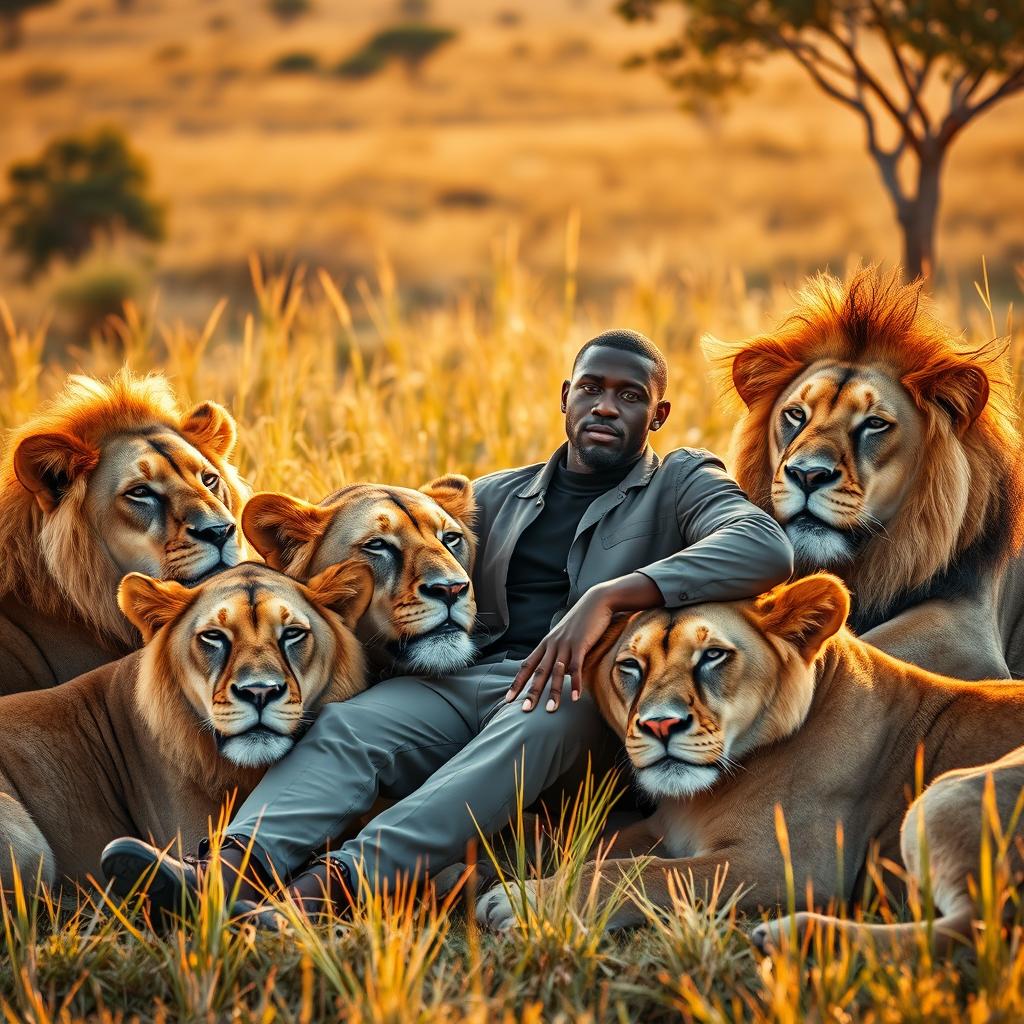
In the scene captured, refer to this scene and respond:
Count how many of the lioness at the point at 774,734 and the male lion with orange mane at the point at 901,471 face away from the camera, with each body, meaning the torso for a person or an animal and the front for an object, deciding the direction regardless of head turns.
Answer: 0

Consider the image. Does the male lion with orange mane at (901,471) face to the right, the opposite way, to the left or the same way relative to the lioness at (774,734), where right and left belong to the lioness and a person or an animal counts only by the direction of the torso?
the same way

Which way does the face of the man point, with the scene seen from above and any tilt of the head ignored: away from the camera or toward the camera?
toward the camera

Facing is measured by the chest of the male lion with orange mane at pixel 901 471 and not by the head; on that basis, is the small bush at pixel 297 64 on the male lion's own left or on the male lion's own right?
on the male lion's own right

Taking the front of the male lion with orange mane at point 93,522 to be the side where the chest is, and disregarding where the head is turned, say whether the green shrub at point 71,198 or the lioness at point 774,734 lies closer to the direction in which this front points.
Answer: the lioness

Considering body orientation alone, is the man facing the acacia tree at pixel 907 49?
no

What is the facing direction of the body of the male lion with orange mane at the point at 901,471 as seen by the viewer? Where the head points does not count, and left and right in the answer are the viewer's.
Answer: facing the viewer and to the left of the viewer

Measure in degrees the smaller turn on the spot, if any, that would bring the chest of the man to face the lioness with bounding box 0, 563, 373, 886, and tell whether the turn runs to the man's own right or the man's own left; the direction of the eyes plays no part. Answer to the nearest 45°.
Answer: approximately 45° to the man's own right

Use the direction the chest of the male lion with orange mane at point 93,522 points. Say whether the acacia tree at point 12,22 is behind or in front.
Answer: behind

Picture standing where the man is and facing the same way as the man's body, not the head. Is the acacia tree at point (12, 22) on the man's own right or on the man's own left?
on the man's own right

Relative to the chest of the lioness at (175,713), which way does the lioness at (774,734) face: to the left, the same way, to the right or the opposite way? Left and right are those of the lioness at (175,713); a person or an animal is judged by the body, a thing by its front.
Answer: to the right

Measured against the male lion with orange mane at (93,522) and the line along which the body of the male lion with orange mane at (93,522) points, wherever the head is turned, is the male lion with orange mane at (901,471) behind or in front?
in front

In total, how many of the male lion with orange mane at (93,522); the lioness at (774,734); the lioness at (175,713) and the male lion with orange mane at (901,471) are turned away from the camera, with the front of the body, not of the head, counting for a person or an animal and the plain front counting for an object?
0

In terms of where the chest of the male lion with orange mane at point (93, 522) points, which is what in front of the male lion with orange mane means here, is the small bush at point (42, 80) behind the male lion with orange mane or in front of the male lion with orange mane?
behind

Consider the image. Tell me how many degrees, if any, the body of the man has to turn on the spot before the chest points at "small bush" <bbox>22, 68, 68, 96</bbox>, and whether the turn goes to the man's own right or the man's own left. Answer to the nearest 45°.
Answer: approximately 135° to the man's own right

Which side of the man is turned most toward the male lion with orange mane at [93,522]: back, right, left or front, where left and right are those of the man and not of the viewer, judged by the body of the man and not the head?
right

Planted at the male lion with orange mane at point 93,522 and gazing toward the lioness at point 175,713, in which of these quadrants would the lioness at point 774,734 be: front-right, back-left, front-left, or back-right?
front-left

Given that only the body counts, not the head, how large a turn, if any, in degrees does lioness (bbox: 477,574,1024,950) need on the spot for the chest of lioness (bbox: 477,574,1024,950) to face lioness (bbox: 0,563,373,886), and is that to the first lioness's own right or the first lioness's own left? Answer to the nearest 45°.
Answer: approximately 45° to the first lioness's own right

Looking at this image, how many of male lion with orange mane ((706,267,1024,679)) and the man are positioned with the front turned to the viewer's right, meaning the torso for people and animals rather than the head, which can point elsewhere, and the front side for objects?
0
